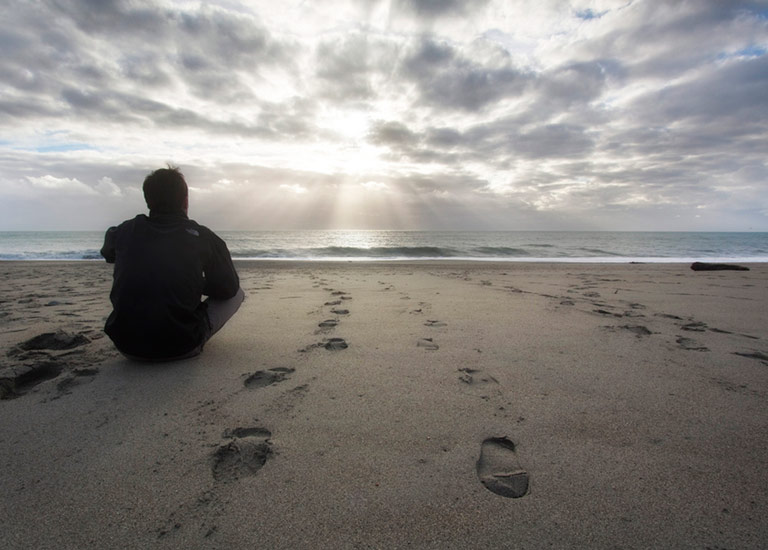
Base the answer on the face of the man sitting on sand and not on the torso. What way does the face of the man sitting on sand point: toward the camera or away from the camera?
away from the camera

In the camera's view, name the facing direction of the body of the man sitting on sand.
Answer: away from the camera
